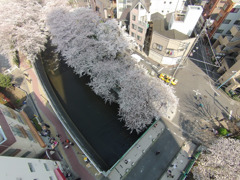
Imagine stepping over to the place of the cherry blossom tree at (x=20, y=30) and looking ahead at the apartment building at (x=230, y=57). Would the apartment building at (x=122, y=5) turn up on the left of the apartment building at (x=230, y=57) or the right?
left

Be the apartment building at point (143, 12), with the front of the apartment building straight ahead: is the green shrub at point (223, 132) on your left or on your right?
on your left

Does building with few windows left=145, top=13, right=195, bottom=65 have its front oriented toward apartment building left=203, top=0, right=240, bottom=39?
no

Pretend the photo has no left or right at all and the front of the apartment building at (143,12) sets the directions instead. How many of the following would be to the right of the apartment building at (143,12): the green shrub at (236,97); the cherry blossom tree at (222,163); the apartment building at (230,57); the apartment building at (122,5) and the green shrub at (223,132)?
1

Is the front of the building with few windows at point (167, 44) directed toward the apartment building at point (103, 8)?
no

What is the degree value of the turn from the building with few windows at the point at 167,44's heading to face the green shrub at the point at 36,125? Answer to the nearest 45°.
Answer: approximately 45° to its right

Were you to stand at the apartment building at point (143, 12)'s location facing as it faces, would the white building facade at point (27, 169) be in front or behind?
in front

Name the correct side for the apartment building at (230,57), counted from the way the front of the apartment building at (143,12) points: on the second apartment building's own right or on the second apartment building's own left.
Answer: on the second apartment building's own left

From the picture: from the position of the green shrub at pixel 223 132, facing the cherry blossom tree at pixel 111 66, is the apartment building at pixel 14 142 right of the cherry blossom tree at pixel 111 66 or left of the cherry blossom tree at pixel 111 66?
left

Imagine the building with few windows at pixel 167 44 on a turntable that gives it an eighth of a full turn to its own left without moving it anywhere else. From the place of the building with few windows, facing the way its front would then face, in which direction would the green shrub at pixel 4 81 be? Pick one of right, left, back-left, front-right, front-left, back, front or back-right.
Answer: right

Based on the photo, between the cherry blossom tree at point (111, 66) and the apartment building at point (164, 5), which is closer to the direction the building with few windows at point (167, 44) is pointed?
the cherry blossom tree

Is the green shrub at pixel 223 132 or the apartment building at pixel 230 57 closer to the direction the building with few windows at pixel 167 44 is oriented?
the green shrub

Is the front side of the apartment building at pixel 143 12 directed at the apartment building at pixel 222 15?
no

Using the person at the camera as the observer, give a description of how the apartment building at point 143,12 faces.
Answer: facing the viewer and to the left of the viewer

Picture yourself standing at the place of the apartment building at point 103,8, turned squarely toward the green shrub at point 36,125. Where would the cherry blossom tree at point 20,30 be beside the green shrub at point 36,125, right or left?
right

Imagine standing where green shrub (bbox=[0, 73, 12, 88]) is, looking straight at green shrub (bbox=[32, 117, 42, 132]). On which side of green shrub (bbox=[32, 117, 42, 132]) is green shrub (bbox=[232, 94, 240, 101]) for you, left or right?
left

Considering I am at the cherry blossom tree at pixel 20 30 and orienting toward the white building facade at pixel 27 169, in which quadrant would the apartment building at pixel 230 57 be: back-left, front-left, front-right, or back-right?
front-left

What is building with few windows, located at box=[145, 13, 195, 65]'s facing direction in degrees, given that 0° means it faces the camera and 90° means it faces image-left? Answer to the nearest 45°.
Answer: approximately 0°
